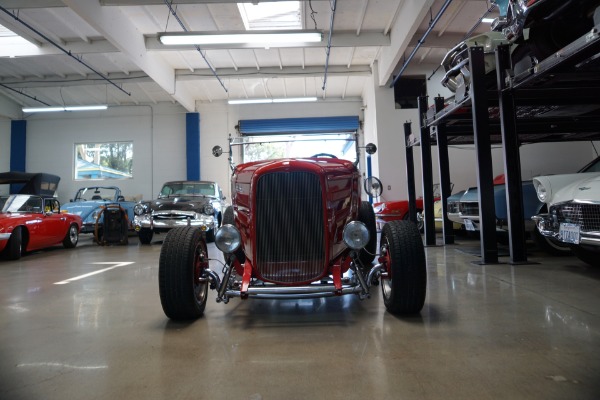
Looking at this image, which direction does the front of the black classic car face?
toward the camera

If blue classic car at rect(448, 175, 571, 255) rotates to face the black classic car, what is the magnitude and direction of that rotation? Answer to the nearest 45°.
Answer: approximately 45° to its right

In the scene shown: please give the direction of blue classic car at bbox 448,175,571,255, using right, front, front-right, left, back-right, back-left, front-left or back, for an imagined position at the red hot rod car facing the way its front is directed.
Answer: back-left

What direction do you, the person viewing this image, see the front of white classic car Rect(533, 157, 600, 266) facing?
facing the viewer and to the left of the viewer

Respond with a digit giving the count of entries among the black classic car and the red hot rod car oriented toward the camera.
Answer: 2

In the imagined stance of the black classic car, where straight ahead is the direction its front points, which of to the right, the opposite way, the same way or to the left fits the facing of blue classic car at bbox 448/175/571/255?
to the right

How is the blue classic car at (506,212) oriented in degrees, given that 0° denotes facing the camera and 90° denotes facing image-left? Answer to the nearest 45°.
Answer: approximately 45°

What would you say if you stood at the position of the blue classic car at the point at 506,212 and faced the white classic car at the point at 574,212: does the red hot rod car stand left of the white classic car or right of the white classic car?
right

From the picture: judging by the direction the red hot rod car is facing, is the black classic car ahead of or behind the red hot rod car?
behind

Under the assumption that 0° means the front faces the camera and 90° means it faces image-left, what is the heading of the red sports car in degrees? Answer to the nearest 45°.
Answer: approximately 45°

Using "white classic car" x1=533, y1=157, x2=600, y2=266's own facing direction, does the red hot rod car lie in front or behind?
in front
